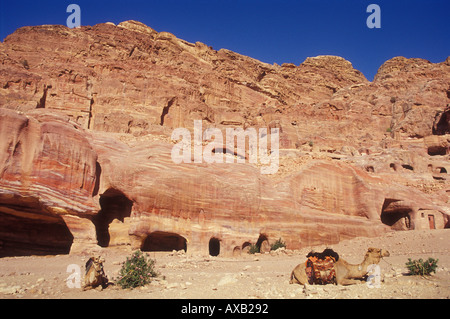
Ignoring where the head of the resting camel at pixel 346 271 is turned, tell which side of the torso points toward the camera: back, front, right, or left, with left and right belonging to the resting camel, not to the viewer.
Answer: right

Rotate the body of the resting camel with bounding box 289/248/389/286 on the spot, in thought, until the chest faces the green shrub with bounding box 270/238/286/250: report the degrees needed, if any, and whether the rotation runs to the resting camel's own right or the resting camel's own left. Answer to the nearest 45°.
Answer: approximately 90° to the resting camel's own left

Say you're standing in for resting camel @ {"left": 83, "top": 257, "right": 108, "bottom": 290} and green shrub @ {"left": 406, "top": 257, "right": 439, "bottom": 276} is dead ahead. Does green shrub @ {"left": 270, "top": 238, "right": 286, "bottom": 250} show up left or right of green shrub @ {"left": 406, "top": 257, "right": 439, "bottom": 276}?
left

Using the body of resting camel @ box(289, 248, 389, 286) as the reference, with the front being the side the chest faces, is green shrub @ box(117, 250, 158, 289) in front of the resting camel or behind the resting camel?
behind

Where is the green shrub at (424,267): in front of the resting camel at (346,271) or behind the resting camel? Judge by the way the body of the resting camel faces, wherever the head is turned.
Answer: in front

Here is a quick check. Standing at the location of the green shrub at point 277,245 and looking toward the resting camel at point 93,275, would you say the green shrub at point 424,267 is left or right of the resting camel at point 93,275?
left
